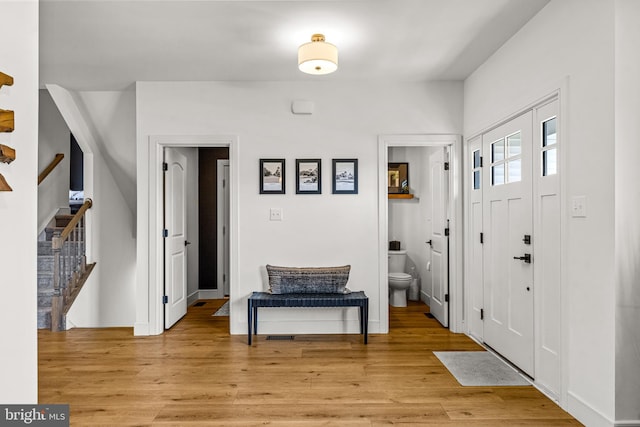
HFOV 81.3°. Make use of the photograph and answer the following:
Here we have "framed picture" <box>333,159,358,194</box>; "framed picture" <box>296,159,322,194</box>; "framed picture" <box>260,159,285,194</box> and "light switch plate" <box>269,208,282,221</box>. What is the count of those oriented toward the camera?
4

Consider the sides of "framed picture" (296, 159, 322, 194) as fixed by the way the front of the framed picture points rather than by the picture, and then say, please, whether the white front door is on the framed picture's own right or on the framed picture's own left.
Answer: on the framed picture's own left

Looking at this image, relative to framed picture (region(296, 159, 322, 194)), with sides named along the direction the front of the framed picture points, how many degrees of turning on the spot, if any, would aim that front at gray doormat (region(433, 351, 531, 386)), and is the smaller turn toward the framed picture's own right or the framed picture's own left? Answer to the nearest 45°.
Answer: approximately 45° to the framed picture's own left

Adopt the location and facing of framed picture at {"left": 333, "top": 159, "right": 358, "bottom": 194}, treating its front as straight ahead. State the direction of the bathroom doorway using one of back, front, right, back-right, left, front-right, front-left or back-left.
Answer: left

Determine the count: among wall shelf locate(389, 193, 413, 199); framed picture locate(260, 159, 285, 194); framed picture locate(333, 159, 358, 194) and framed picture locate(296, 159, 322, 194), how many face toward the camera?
4

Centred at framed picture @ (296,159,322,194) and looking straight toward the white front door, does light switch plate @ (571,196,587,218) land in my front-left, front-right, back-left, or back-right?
front-right

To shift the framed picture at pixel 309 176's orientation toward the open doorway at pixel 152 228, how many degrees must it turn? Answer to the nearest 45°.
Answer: approximately 90° to its right

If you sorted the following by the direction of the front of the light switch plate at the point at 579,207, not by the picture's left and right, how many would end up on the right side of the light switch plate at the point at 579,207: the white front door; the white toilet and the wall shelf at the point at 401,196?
3

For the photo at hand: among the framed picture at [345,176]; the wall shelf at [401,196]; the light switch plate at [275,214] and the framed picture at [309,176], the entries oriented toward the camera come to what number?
4

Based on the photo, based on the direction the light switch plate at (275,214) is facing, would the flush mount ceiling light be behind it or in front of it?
in front

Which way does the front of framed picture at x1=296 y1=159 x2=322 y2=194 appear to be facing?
toward the camera

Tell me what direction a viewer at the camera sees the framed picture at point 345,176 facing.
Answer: facing the viewer

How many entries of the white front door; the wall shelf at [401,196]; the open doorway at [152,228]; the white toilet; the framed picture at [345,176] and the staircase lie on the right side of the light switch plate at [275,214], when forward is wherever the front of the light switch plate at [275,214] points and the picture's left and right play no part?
2

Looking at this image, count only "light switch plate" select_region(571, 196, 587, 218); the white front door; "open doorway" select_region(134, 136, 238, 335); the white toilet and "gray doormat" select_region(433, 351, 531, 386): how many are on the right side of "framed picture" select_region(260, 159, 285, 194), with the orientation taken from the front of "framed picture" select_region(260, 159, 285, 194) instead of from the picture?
1

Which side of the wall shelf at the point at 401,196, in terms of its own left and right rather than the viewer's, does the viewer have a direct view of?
front

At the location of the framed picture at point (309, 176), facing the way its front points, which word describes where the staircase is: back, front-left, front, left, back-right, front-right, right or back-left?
right

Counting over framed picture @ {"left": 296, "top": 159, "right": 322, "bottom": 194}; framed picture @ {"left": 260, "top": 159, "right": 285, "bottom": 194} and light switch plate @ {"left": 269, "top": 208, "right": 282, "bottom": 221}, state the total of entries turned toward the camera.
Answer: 3
